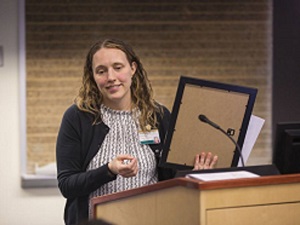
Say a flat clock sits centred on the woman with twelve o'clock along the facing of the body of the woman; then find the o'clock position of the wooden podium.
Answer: The wooden podium is roughly at 11 o'clock from the woman.

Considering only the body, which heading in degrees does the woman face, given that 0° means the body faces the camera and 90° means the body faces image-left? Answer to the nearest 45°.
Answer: approximately 0°

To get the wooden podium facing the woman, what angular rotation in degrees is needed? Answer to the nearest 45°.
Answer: approximately 180°

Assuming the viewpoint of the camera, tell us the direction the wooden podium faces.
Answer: facing the viewer and to the right of the viewer

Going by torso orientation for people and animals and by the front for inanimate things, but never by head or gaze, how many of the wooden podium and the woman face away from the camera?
0
